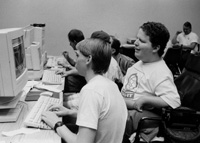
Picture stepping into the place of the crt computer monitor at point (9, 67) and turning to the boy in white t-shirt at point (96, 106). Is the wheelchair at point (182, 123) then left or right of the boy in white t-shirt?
left

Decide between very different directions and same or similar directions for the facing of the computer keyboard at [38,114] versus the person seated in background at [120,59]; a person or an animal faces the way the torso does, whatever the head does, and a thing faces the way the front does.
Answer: very different directions

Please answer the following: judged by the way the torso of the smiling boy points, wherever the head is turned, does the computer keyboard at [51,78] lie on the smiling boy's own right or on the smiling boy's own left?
on the smiling boy's own right

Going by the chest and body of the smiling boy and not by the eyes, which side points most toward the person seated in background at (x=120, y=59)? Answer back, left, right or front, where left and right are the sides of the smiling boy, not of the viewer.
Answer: right

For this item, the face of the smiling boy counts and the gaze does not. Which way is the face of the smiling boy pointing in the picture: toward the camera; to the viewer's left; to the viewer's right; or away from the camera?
to the viewer's left

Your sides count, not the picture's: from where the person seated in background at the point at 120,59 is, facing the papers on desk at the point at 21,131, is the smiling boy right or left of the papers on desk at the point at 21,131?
left

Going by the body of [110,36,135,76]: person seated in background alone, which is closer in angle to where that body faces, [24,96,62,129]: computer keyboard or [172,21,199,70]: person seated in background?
the computer keyboard

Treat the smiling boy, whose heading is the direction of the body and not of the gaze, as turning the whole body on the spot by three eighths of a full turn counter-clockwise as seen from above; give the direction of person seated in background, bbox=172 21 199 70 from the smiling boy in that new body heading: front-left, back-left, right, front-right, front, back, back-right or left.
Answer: left

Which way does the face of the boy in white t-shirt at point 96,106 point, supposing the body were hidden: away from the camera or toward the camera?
away from the camera

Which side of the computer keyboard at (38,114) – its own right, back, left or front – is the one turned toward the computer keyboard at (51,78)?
left

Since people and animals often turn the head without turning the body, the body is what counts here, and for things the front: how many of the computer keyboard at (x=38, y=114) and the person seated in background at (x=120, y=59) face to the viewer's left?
1

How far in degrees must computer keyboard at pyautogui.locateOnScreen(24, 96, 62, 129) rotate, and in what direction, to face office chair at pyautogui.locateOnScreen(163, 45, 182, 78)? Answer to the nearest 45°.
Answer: approximately 45° to its left
